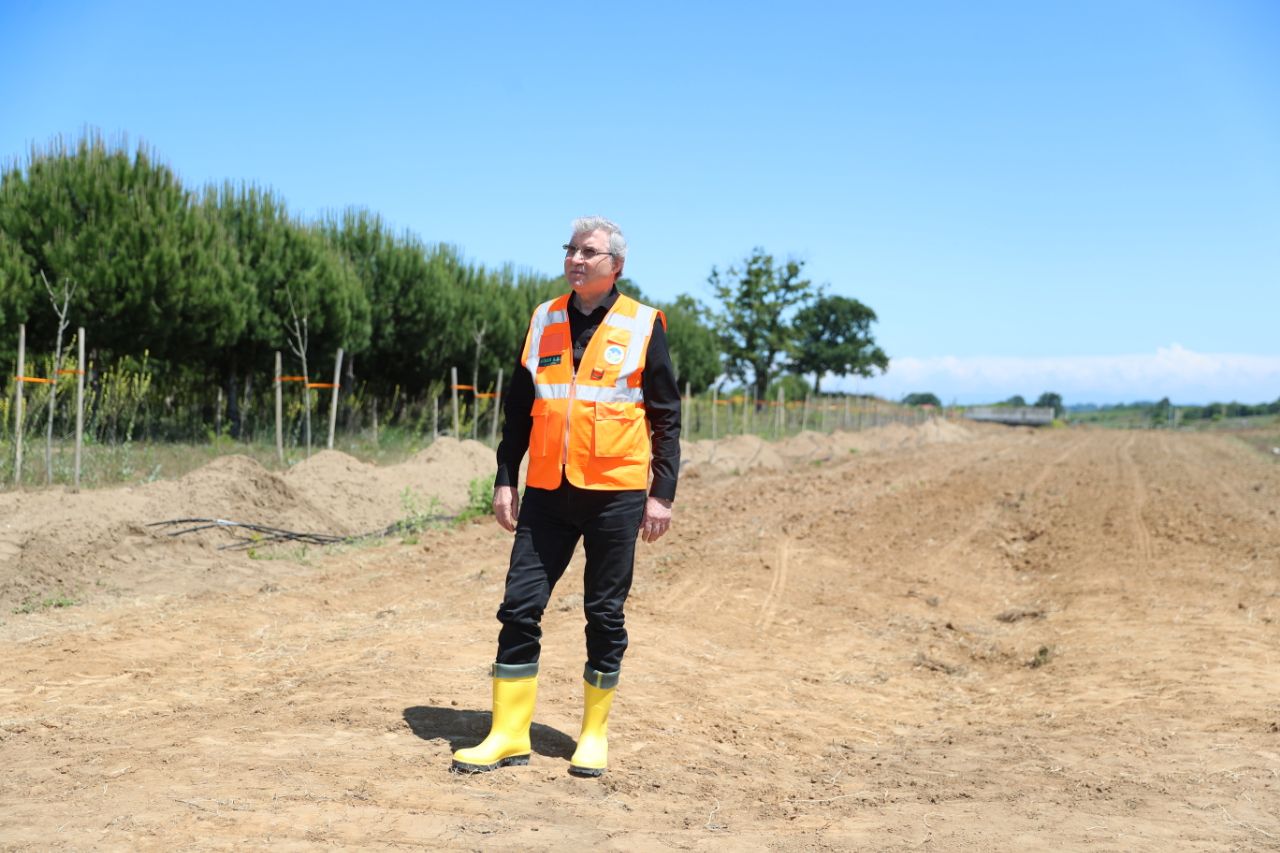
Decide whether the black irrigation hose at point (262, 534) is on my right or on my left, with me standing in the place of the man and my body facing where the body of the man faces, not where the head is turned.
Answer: on my right

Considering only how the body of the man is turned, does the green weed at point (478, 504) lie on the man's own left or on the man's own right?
on the man's own right

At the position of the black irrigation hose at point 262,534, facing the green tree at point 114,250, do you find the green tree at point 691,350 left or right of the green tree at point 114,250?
right

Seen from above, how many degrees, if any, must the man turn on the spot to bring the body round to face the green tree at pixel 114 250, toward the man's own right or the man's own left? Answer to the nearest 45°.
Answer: approximately 90° to the man's own right

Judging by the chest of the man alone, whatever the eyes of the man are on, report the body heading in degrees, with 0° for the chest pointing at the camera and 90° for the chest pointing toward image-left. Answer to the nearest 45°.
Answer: approximately 45°

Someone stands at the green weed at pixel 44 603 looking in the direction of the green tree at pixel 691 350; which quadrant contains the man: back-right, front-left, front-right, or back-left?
back-right

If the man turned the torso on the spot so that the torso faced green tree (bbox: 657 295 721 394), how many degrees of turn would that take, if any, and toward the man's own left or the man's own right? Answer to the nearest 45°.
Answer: approximately 135° to the man's own right

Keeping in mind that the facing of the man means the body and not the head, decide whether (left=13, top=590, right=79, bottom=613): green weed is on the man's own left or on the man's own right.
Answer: on the man's own right

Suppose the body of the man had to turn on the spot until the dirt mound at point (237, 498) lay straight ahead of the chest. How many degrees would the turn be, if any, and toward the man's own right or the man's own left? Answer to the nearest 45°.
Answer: approximately 90° to the man's own right

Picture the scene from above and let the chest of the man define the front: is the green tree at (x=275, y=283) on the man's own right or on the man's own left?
on the man's own right

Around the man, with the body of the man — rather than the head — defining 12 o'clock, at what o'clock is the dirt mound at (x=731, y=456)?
The dirt mound is roughly at 5 o'clock from the man.
